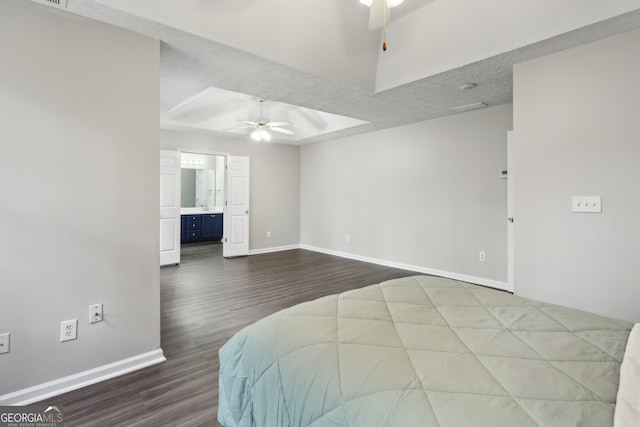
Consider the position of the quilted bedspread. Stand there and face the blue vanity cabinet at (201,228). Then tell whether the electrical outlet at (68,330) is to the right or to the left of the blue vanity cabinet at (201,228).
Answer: left

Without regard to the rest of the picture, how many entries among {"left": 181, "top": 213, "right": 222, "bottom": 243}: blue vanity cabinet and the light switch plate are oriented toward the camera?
2

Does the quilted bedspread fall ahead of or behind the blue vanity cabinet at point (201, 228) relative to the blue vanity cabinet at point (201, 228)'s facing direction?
ahead

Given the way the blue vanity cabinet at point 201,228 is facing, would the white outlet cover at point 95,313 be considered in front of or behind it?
in front

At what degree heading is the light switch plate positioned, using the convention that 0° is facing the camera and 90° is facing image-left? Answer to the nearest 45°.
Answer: approximately 0°

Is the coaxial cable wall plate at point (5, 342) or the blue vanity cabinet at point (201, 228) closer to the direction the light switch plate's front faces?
the coaxial cable wall plate

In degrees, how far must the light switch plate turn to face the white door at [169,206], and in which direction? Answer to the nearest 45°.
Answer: approximately 90° to its right

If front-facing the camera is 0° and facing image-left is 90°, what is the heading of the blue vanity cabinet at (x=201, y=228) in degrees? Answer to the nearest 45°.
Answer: approximately 0°

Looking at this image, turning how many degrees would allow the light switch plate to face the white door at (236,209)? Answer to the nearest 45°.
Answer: approximately 90° to its right

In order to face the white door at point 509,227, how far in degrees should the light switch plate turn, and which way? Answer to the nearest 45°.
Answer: approximately 135° to its right

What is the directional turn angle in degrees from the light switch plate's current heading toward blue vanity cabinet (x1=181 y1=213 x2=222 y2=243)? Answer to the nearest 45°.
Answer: approximately 90° to its right
